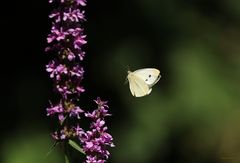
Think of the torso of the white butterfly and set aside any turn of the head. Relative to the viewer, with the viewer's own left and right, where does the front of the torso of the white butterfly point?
facing to the left of the viewer
